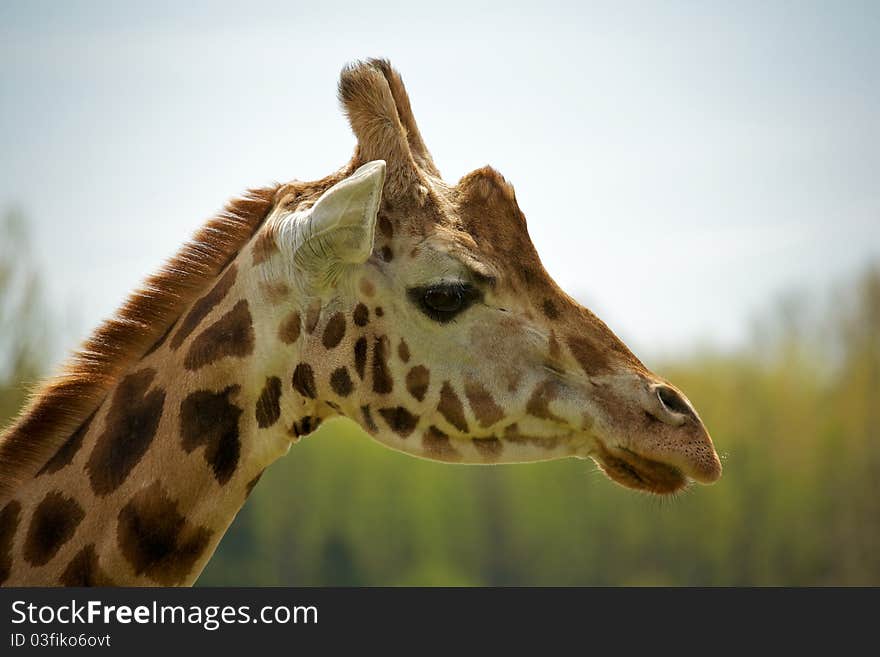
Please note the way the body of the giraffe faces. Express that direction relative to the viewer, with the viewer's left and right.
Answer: facing to the right of the viewer
